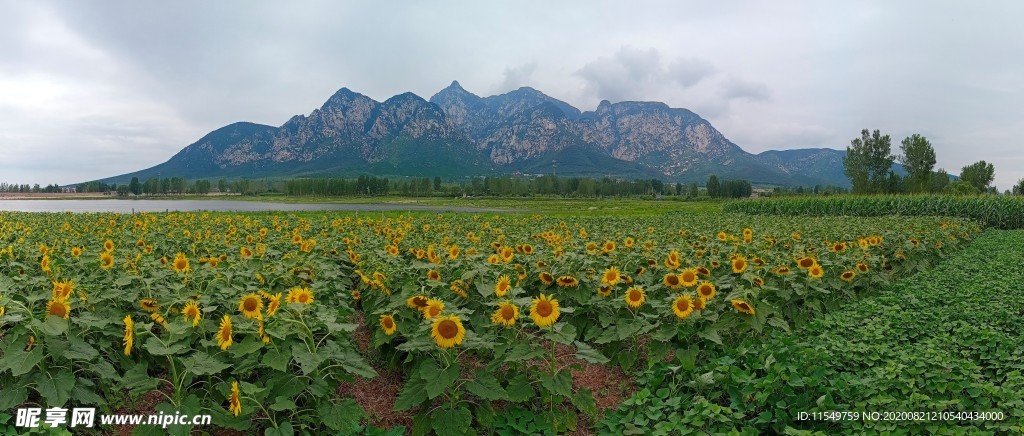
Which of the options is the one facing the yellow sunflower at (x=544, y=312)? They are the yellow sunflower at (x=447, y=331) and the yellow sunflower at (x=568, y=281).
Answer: the yellow sunflower at (x=568, y=281)

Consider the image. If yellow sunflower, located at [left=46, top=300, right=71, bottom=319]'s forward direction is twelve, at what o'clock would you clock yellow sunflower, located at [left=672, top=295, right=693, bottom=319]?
yellow sunflower, located at [left=672, top=295, right=693, bottom=319] is roughly at 10 o'clock from yellow sunflower, located at [left=46, top=300, right=71, bottom=319].

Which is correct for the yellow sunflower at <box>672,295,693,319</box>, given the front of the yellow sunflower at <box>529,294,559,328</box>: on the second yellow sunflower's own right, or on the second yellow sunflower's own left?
on the second yellow sunflower's own left

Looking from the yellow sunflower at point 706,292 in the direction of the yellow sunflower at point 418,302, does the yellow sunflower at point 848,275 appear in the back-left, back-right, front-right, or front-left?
back-right

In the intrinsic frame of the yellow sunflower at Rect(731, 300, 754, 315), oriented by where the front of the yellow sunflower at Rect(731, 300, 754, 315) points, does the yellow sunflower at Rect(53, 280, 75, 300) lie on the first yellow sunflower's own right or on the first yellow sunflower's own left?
on the first yellow sunflower's own right

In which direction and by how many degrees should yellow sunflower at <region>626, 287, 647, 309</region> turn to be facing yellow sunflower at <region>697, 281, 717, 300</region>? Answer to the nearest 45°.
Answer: approximately 90° to its left

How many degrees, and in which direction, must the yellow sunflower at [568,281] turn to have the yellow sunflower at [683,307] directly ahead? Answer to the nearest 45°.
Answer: approximately 45° to its left

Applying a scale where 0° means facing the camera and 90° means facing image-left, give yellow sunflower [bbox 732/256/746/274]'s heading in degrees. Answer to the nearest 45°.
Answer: approximately 0°

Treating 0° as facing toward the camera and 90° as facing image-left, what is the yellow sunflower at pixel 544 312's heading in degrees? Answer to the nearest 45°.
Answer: approximately 0°
